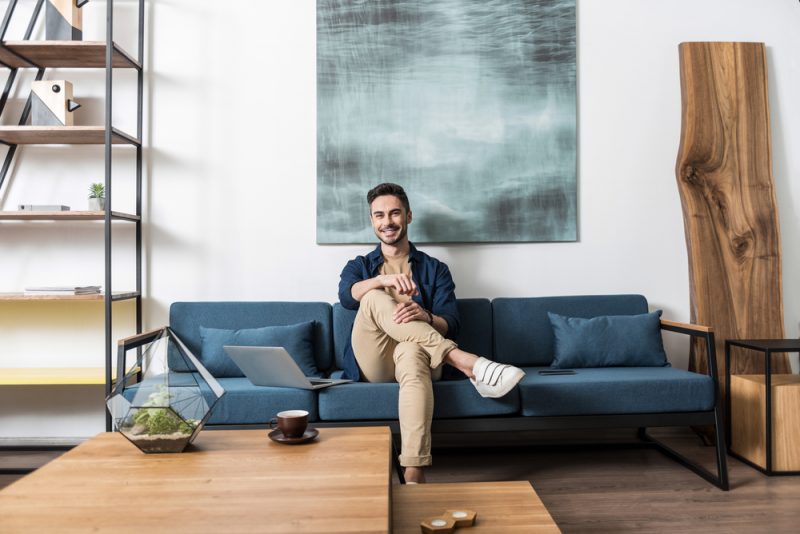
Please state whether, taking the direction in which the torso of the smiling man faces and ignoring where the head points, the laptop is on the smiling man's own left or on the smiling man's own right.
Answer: on the smiling man's own right

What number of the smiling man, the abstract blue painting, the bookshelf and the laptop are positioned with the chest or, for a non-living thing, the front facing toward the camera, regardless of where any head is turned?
3

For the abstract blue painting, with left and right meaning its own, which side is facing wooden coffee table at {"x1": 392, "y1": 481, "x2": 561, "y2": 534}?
front

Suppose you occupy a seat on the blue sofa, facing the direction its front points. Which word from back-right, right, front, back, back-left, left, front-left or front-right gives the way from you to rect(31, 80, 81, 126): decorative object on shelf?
right

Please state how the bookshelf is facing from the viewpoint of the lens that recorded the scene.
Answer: facing the viewer

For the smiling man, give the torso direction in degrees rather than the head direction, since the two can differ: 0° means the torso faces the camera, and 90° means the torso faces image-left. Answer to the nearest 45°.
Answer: approximately 0°

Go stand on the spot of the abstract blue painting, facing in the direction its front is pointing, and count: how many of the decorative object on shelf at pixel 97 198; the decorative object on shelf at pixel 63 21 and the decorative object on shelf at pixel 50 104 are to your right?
3

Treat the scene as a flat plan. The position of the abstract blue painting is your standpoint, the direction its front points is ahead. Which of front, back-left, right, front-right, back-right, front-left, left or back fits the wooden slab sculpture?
left

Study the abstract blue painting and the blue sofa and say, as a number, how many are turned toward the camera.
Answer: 2

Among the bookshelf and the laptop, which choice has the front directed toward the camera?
the bookshelf

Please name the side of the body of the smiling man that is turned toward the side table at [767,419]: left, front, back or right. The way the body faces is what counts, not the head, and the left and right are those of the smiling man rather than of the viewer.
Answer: left

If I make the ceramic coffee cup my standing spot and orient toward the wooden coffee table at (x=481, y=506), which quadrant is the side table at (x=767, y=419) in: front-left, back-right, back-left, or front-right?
front-left

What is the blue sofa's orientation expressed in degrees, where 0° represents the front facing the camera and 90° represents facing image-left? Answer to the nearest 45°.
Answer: approximately 0°

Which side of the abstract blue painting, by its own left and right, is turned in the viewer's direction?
front

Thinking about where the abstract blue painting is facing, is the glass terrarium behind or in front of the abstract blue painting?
in front

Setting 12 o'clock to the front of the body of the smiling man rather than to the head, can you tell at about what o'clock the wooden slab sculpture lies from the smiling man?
The wooden slab sculpture is roughly at 8 o'clock from the smiling man.

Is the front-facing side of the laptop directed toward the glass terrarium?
no

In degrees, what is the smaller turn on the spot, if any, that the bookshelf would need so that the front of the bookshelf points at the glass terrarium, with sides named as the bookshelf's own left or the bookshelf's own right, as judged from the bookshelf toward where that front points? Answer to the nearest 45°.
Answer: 0° — it already faces it
